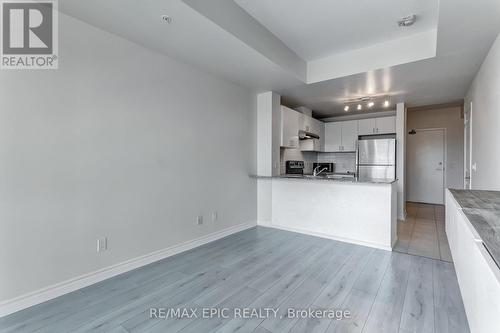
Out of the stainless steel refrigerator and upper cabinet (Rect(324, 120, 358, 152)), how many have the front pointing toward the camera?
2

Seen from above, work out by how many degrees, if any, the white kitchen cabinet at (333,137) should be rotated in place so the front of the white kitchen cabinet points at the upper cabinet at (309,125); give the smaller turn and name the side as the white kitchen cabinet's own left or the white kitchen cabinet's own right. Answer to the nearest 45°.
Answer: approximately 45° to the white kitchen cabinet's own right

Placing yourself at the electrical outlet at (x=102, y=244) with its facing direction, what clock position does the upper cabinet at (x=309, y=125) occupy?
The upper cabinet is roughly at 10 o'clock from the electrical outlet.

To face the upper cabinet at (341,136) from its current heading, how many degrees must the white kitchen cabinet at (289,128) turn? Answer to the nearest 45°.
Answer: approximately 90° to its left

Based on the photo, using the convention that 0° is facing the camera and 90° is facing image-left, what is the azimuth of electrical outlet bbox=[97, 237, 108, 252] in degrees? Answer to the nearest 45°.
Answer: approximately 315°

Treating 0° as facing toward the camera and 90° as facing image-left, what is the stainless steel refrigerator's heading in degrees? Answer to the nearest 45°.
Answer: approximately 0°

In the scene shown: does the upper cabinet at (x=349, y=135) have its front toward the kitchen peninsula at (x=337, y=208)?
yes
